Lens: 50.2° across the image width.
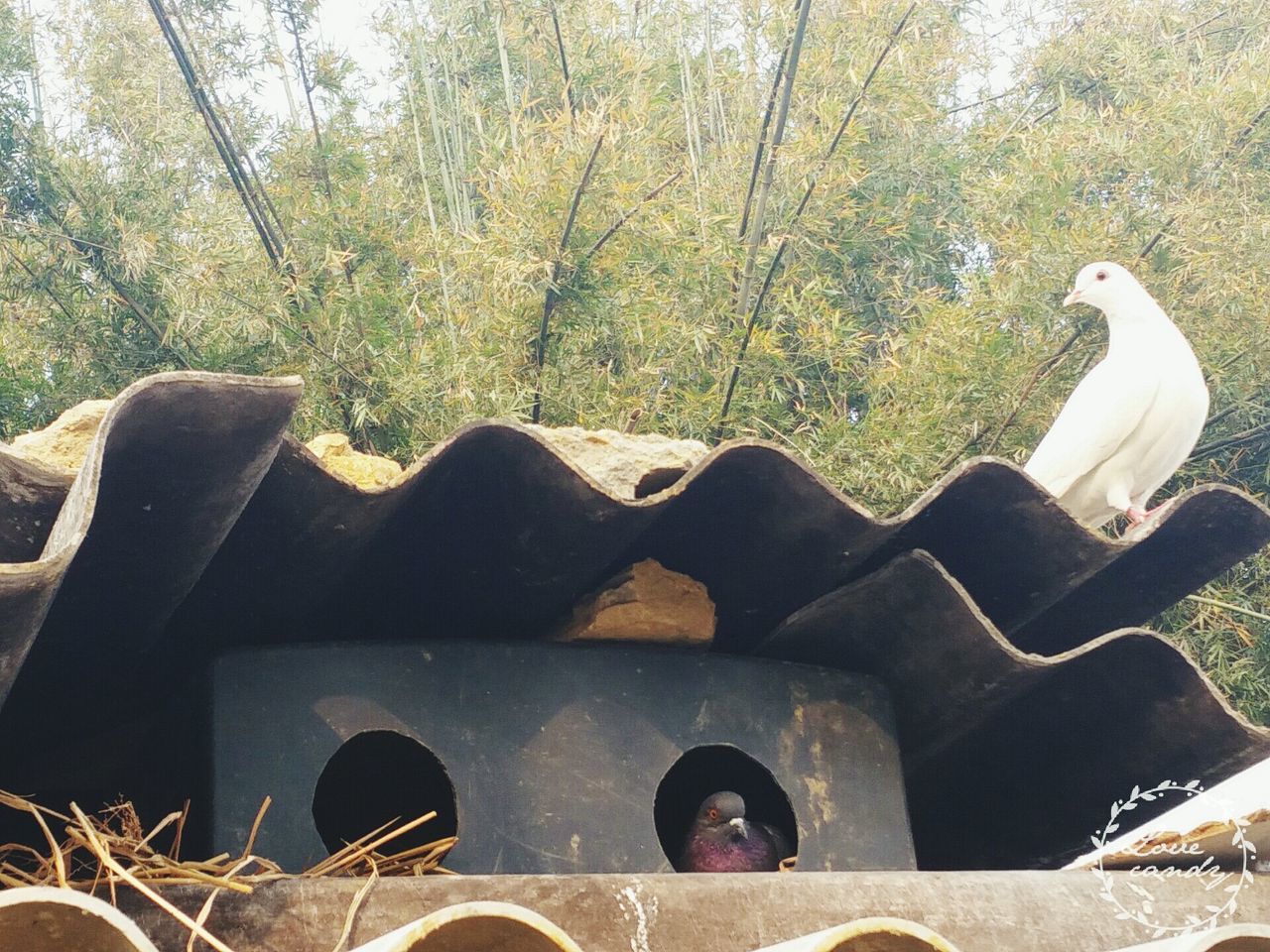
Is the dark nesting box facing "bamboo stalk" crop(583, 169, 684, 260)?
no

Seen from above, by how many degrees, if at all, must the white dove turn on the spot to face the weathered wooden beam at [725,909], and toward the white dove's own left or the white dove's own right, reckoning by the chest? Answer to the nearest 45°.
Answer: approximately 90° to the white dove's own right

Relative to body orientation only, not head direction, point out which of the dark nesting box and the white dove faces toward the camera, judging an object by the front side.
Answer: the dark nesting box

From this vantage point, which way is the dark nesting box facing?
toward the camera

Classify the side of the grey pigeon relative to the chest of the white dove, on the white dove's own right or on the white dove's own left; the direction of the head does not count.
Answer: on the white dove's own right

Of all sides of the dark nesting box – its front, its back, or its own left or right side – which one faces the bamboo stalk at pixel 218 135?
back

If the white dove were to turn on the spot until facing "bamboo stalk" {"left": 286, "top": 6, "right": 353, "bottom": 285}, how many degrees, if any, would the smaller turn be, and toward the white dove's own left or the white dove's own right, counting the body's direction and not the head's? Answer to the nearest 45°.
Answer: approximately 180°

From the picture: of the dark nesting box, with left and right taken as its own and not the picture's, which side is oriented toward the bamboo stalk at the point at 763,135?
back

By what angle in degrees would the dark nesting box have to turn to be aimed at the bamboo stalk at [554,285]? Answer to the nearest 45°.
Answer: approximately 180°

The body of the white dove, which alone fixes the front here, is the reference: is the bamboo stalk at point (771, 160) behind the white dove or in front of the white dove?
behind

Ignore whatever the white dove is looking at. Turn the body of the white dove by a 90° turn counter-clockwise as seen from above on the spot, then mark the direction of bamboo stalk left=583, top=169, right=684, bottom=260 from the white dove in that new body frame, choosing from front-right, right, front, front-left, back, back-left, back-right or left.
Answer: left
